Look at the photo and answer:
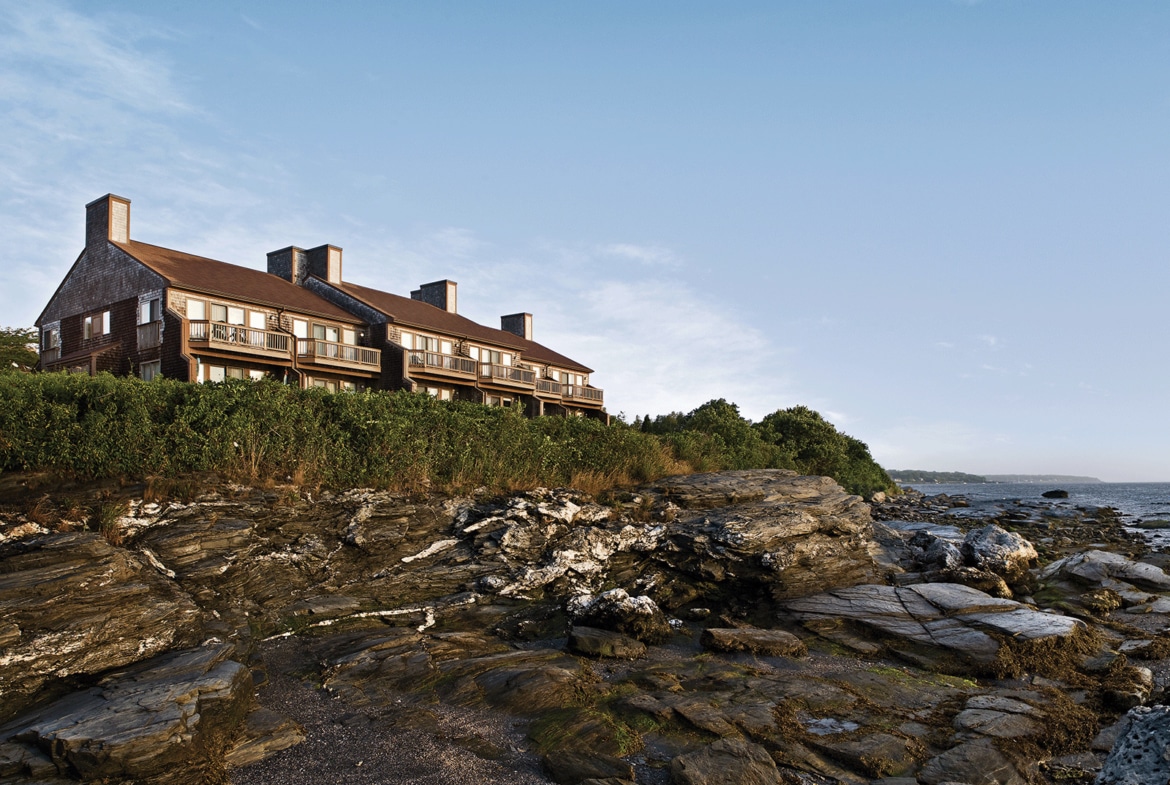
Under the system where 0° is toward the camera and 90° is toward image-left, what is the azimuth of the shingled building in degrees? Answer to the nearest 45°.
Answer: approximately 315°
